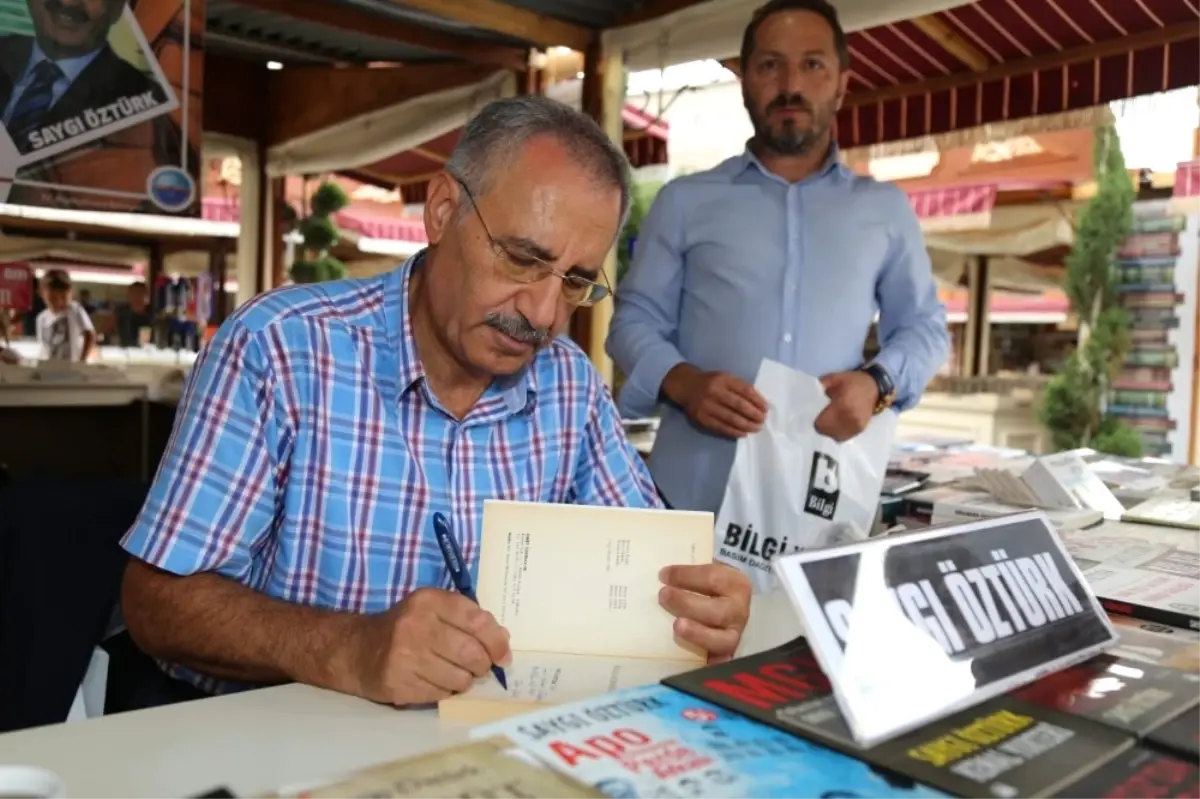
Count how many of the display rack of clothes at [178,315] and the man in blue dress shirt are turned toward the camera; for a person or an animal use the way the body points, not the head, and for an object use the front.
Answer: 2

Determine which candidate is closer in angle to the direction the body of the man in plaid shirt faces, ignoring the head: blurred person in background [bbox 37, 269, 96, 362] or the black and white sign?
the black and white sign

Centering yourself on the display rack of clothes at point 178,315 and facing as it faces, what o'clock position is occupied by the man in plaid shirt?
The man in plaid shirt is roughly at 12 o'clock from the display rack of clothes.

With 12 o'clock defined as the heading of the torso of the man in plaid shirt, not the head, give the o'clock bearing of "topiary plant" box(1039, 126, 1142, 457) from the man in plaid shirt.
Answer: The topiary plant is roughly at 9 o'clock from the man in plaid shirt.

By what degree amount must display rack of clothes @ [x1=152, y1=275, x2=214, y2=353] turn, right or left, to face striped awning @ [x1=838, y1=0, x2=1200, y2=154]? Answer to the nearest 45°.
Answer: approximately 45° to its left

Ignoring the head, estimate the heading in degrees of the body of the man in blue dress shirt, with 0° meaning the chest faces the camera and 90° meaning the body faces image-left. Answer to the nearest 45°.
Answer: approximately 0°

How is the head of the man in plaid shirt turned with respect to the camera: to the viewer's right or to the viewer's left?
to the viewer's right

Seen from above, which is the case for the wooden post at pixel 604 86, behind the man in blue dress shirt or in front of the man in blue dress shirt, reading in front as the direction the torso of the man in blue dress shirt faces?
behind

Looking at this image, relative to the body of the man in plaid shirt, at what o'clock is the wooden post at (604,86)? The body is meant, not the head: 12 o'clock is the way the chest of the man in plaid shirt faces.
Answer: The wooden post is roughly at 8 o'clock from the man in plaid shirt.

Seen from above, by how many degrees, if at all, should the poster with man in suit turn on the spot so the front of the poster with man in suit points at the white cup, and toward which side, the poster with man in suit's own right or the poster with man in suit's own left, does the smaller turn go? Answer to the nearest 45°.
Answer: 0° — it already faces it

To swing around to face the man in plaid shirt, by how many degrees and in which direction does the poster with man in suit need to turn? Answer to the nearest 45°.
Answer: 0° — it already faces them

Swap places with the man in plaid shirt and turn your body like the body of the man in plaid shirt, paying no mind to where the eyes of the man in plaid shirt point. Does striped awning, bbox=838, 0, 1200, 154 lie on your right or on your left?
on your left

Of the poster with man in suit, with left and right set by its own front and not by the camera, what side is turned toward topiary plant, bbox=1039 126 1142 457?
left

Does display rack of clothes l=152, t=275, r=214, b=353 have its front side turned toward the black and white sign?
yes
